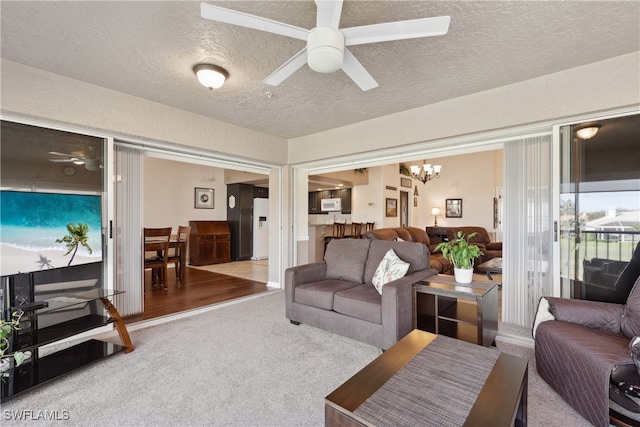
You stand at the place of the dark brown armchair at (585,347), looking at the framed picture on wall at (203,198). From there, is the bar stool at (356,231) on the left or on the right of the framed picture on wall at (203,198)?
right

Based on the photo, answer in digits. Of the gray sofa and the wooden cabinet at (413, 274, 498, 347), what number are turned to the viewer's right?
0

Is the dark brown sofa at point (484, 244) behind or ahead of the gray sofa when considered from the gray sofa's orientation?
behind

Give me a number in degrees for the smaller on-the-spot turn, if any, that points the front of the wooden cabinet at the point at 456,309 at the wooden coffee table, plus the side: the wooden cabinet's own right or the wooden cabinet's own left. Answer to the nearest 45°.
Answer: approximately 45° to the wooden cabinet's own left

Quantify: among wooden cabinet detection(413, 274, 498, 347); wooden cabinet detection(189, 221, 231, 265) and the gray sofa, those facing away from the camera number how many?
0

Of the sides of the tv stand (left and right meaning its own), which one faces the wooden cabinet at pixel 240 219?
left

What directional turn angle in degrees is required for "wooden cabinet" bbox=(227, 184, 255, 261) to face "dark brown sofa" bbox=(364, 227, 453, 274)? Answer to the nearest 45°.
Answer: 0° — it already faces it

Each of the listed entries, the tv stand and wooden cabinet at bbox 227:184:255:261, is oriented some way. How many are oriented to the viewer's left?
0

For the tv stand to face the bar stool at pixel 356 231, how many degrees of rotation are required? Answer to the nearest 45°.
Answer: approximately 45° to its left

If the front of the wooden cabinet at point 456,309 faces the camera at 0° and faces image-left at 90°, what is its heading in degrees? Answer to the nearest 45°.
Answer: approximately 45°

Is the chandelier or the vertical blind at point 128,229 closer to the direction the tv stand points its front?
the chandelier

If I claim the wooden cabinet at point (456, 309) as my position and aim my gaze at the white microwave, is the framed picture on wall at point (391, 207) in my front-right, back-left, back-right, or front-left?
front-right

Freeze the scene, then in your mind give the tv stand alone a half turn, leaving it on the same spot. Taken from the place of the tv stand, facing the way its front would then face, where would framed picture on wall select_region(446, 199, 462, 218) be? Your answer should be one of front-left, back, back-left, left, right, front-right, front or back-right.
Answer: back-right

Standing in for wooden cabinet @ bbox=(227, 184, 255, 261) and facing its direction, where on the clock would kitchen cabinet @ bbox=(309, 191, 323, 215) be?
The kitchen cabinet is roughly at 10 o'clock from the wooden cabinet.

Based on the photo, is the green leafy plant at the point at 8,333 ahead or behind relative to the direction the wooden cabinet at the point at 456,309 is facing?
ahead

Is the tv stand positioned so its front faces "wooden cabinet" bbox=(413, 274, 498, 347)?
yes

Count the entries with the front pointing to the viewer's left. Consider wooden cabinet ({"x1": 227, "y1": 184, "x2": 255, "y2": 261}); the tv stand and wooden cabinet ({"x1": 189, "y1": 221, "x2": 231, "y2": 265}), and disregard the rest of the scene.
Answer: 0

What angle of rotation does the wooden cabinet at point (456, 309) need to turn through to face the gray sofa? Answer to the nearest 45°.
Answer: approximately 45° to its right

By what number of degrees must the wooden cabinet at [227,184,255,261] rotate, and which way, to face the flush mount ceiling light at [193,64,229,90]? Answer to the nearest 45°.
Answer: approximately 45° to its right

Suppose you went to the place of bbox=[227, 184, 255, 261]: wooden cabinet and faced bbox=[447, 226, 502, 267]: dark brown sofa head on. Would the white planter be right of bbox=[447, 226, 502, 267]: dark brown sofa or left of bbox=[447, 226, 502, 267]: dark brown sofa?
right

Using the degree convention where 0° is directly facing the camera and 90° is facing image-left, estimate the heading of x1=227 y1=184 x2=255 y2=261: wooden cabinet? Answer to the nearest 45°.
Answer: approximately 315°
